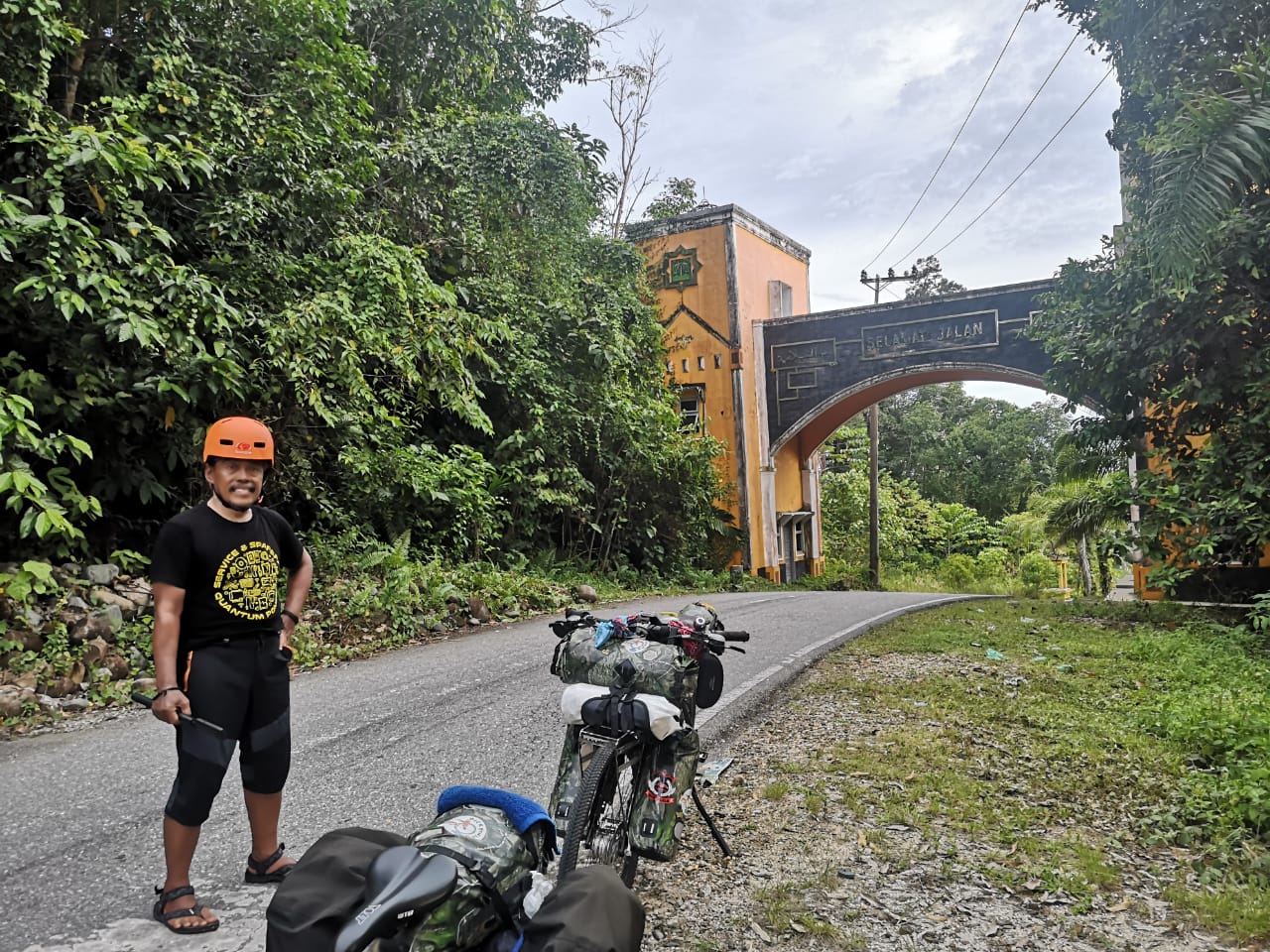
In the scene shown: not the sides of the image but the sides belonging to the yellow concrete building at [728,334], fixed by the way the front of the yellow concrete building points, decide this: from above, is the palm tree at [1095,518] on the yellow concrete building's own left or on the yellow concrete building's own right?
on the yellow concrete building's own left

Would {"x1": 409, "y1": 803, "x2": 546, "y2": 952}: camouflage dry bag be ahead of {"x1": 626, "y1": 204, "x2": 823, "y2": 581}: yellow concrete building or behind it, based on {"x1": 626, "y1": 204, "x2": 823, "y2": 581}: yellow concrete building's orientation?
ahead

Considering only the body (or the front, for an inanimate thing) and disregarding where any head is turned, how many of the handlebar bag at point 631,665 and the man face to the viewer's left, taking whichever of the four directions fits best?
0

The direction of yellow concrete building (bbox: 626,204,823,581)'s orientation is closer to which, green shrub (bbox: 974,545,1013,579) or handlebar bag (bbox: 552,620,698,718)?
the handlebar bag

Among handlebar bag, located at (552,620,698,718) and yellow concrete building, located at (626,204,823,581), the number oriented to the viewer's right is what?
0

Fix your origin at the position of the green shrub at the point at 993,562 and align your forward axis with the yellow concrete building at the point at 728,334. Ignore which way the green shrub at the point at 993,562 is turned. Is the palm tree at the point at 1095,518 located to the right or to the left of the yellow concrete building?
left

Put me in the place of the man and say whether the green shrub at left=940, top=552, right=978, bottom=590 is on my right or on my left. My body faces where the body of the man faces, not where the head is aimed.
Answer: on my left

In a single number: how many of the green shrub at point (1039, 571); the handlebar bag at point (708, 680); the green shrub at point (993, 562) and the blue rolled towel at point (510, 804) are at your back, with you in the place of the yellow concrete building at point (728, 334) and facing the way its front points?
2

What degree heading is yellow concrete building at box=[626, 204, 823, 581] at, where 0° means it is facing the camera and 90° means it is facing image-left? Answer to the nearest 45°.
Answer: approximately 45°

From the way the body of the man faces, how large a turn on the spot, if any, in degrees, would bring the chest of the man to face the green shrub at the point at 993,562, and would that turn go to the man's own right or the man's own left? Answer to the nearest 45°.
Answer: approximately 90° to the man's own left
